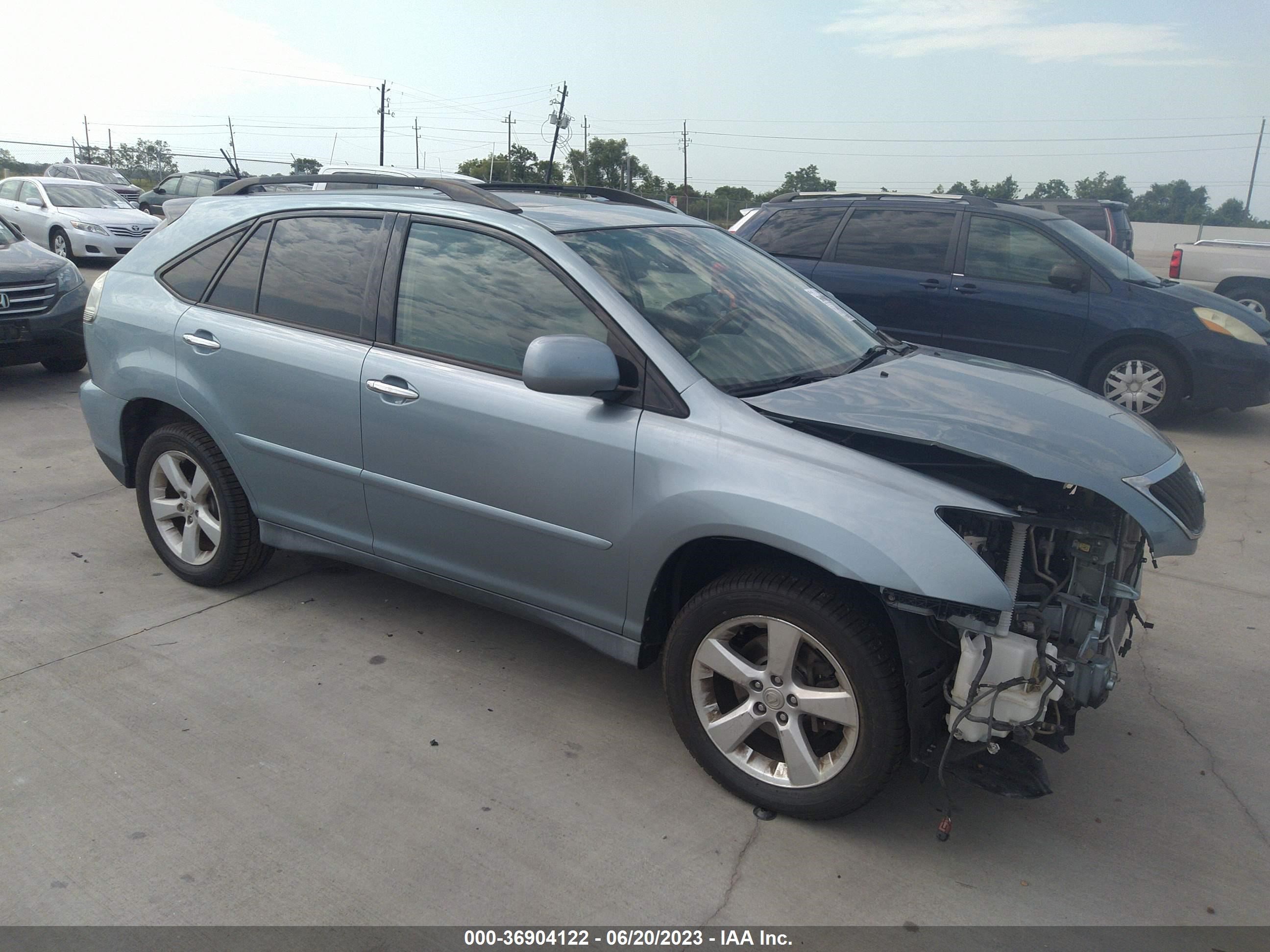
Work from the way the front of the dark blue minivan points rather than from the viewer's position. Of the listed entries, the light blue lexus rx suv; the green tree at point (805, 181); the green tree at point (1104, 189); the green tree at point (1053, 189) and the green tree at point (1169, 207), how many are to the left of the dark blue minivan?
4

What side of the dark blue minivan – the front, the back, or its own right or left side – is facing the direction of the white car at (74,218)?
back

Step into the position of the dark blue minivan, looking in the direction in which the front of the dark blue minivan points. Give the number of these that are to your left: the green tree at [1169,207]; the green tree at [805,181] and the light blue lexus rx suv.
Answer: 2

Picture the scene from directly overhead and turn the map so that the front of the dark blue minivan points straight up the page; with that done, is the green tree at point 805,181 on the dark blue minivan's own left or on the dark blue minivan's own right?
on the dark blue minivan's own left

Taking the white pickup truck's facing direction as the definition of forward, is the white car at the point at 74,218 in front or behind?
behind

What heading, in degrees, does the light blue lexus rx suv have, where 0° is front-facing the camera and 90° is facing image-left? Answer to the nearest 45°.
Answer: approximately 315°

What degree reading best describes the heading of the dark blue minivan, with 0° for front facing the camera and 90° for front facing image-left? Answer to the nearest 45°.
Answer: approximately 270°

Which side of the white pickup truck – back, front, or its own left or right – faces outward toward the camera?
right

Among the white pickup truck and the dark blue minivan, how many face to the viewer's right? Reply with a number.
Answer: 2

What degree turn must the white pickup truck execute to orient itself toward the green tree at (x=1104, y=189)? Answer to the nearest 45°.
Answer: approximately 90° to its left

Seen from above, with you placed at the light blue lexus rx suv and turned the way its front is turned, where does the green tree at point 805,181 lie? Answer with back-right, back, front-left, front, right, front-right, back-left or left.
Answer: back-left

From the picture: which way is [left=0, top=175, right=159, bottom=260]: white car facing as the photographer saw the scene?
facing the viewer and to the right of the viewer
